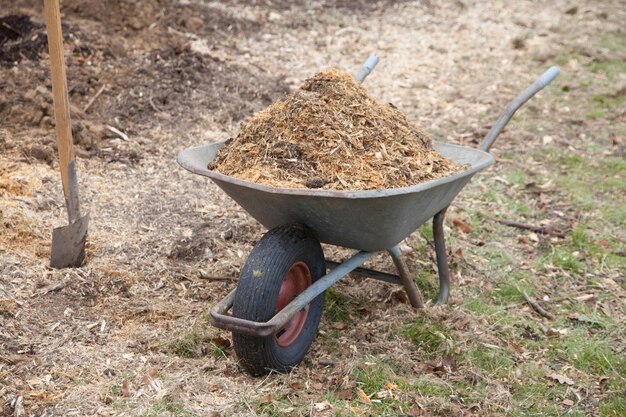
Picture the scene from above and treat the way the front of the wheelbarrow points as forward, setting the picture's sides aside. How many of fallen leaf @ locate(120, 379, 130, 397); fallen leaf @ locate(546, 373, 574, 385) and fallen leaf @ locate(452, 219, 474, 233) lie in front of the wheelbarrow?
1

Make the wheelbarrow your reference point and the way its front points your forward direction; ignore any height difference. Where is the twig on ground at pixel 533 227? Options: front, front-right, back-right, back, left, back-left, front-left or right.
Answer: back

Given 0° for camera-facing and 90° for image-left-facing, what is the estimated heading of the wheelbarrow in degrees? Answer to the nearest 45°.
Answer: approximately 45°

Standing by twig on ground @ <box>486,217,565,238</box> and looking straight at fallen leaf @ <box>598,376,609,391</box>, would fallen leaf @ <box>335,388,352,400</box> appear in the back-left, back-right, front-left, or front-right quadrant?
front-right

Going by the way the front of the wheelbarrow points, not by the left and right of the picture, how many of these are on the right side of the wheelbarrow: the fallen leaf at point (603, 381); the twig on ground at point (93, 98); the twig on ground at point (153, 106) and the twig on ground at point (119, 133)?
3

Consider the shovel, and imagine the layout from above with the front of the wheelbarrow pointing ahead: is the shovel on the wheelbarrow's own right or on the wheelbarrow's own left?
on the wheelbarrow's own right

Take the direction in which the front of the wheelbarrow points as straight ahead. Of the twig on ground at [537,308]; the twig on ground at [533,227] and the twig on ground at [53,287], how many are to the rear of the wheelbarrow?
2

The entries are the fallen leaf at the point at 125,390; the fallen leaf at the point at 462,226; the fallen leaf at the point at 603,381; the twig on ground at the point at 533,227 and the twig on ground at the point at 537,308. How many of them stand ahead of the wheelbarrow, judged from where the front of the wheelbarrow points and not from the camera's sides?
1

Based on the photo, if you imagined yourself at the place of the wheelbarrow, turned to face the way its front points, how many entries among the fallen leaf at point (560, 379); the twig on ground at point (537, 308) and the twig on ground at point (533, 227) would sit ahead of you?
0

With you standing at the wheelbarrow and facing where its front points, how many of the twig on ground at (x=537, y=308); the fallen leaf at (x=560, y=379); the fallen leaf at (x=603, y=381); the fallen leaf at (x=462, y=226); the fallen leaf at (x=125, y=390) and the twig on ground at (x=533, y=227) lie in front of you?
1

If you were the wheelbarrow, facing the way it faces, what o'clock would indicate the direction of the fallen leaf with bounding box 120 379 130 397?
The fallen leaf is roughly at 12 o'clock from the wheelbarrow.

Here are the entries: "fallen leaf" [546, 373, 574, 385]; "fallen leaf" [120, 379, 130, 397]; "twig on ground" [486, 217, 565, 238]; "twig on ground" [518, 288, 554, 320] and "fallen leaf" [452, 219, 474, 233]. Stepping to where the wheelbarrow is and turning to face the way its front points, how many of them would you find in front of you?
1

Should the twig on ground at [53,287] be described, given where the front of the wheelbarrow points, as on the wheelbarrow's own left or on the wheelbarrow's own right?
on the wheelbarrow's own right

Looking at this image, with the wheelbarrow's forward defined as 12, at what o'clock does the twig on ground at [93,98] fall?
The twig on ground is roughly at 3 o'clock from the wheelbarrow.
